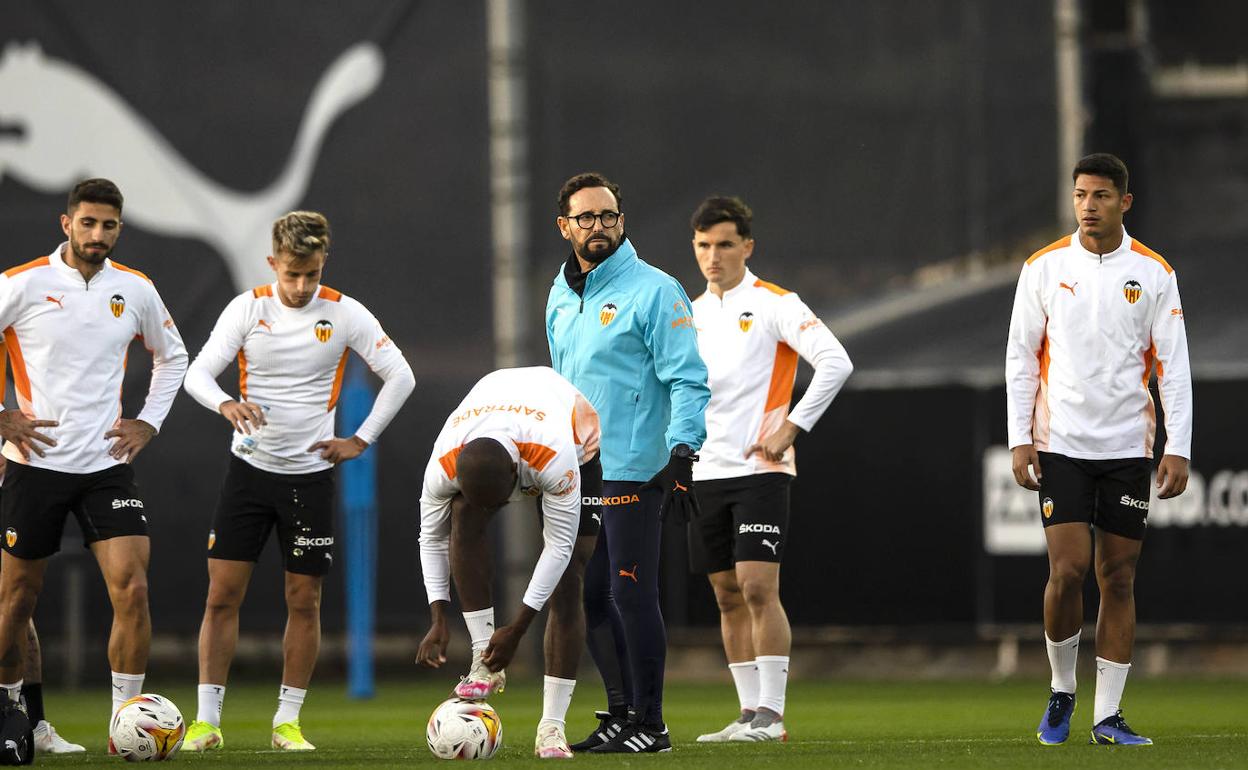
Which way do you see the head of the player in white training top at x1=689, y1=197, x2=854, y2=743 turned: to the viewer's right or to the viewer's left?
to the viewer's left

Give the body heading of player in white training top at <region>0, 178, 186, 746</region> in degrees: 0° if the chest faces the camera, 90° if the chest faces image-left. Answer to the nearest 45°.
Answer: approximately 0°

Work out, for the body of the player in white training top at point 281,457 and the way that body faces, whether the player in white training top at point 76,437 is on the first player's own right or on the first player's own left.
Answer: on the first player's own right

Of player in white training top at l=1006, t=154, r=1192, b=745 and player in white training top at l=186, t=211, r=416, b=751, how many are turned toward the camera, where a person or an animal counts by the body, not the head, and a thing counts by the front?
2

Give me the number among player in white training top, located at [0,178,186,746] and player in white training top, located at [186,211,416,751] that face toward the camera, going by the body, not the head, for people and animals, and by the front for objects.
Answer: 2

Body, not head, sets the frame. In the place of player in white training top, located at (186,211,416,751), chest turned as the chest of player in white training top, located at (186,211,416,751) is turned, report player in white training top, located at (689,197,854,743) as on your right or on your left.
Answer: on your left

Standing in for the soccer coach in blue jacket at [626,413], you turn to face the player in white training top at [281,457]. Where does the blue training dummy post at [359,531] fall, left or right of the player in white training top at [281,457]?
right

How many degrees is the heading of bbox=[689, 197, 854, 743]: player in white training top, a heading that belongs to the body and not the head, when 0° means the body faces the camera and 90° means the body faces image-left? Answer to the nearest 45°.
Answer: approximately 45°
